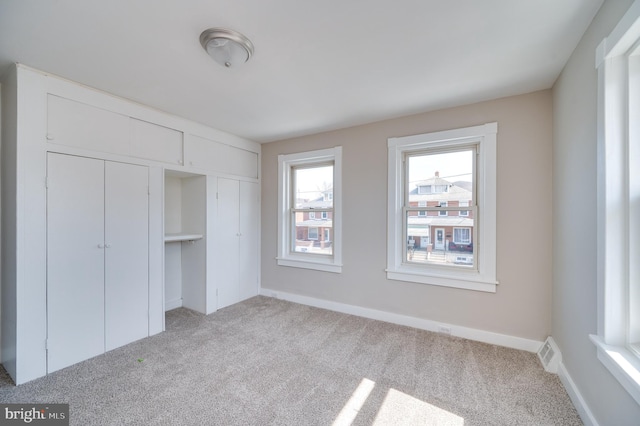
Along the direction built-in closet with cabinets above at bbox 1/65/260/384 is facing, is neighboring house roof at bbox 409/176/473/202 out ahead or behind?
ahead

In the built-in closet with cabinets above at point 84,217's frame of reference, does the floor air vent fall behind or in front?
in front

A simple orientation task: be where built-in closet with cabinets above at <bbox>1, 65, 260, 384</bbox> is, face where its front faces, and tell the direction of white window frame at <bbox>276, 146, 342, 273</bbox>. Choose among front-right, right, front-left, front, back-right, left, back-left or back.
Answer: front-left

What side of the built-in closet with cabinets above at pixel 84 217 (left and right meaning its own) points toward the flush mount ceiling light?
front

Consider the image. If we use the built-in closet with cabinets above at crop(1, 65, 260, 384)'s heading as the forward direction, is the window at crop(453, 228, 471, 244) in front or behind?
in front

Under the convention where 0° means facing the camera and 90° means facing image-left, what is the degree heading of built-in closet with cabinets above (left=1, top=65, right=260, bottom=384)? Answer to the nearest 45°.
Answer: approximately 315°
